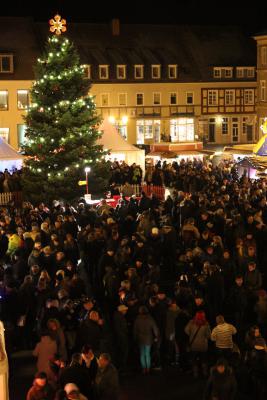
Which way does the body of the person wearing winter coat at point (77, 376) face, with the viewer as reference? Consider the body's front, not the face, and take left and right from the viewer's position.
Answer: facing away from the viewer

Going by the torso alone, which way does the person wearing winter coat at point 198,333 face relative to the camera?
away from the camera

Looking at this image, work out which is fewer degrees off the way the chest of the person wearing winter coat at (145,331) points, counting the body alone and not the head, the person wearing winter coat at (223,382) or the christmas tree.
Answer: the christmas tree

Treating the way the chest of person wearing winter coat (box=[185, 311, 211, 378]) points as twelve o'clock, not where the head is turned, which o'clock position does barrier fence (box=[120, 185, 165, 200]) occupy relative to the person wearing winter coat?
The barrier fence is roughly at 12 o'clock from the person wearing winter coat.

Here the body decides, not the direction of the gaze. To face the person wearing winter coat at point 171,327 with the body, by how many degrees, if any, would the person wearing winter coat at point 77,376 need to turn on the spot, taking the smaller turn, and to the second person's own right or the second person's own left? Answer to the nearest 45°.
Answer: approximately 45° to the second person's own right

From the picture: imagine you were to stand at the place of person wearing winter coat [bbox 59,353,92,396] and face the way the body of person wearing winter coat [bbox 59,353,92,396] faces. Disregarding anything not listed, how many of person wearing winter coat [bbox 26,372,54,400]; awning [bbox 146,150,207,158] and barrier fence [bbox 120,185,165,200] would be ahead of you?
2

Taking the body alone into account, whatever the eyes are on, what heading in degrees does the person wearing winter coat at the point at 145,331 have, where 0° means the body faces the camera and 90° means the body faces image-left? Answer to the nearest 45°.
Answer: approximately 180°
